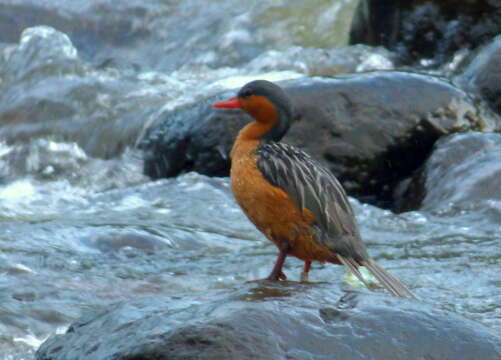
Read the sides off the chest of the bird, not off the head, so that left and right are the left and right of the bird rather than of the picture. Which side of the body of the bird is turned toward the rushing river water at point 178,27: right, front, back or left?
right

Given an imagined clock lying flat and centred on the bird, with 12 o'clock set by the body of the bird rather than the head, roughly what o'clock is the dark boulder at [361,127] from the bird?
The dark boulder is roughly at 3 o'clock from the bird.

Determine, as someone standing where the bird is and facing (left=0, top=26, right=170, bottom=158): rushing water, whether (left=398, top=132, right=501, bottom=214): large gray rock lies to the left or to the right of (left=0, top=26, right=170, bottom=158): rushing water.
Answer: right

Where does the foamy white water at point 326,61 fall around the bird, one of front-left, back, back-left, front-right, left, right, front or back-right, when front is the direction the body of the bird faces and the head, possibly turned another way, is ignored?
right

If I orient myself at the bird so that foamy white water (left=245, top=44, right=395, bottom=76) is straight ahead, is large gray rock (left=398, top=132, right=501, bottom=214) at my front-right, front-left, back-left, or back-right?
front-right

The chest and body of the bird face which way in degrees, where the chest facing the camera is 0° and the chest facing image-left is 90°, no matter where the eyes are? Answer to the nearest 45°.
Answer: approximately 90°

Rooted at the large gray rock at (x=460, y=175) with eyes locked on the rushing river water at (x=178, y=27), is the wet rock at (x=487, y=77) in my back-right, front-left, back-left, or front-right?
front-right

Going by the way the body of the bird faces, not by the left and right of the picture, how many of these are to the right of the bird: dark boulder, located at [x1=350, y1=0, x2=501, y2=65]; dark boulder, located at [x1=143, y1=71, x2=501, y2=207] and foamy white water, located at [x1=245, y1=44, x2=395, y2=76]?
3
